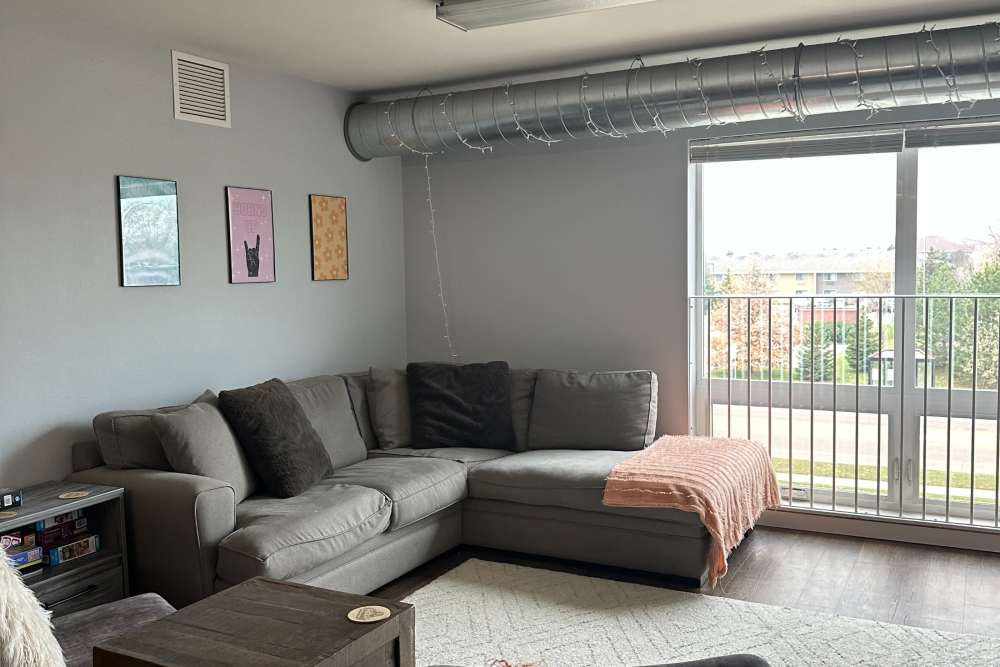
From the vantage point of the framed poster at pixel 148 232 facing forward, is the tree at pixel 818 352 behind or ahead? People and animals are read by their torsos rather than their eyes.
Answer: ahead

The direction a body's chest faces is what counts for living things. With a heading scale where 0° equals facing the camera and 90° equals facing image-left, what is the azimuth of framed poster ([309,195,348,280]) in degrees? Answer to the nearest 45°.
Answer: approximately 315°

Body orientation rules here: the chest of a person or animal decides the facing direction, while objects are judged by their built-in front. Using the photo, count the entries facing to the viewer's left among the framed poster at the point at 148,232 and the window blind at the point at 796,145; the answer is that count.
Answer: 0

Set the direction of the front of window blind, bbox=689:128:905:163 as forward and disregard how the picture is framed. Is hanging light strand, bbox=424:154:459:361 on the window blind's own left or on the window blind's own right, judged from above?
on the window blind's own right

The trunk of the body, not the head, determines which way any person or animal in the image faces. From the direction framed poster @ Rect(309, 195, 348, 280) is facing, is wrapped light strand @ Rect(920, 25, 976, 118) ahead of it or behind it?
ahead

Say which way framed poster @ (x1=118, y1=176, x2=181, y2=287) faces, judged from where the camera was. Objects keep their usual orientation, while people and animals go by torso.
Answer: facing the viewer and to the right of the viewer

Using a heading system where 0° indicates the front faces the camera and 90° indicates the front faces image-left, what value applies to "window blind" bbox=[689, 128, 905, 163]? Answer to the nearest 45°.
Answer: approximately 0°

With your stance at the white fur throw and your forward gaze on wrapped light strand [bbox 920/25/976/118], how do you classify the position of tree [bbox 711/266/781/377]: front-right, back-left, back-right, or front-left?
front-left
